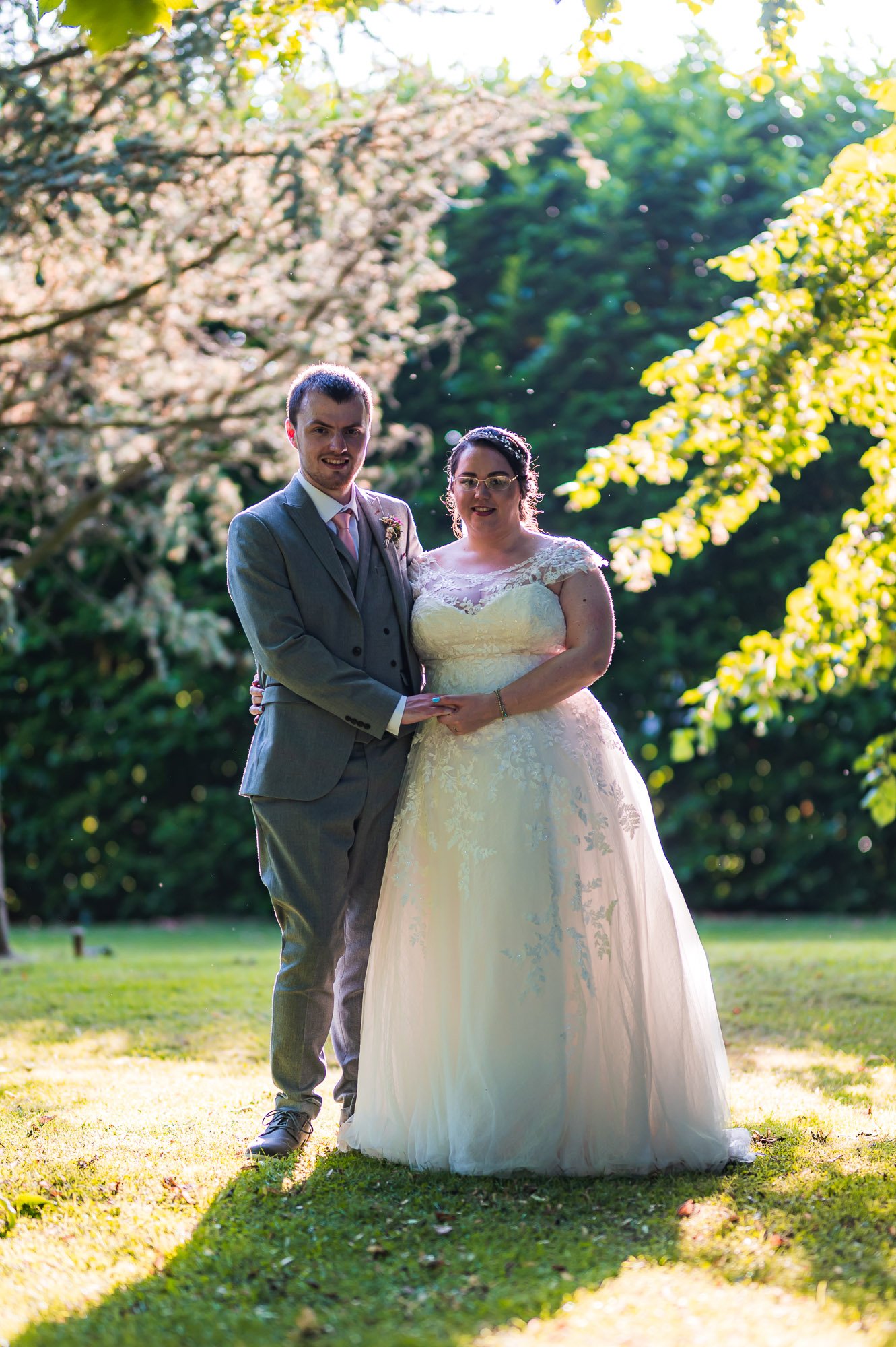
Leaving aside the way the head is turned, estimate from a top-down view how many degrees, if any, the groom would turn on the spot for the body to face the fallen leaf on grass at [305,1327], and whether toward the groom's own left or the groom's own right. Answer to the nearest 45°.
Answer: approximately 45° to the groom's own right

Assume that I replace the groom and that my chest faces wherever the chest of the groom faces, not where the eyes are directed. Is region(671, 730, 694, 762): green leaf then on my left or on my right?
on my left

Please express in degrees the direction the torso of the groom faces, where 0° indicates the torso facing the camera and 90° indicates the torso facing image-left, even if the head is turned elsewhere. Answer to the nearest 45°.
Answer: approximately 315°
